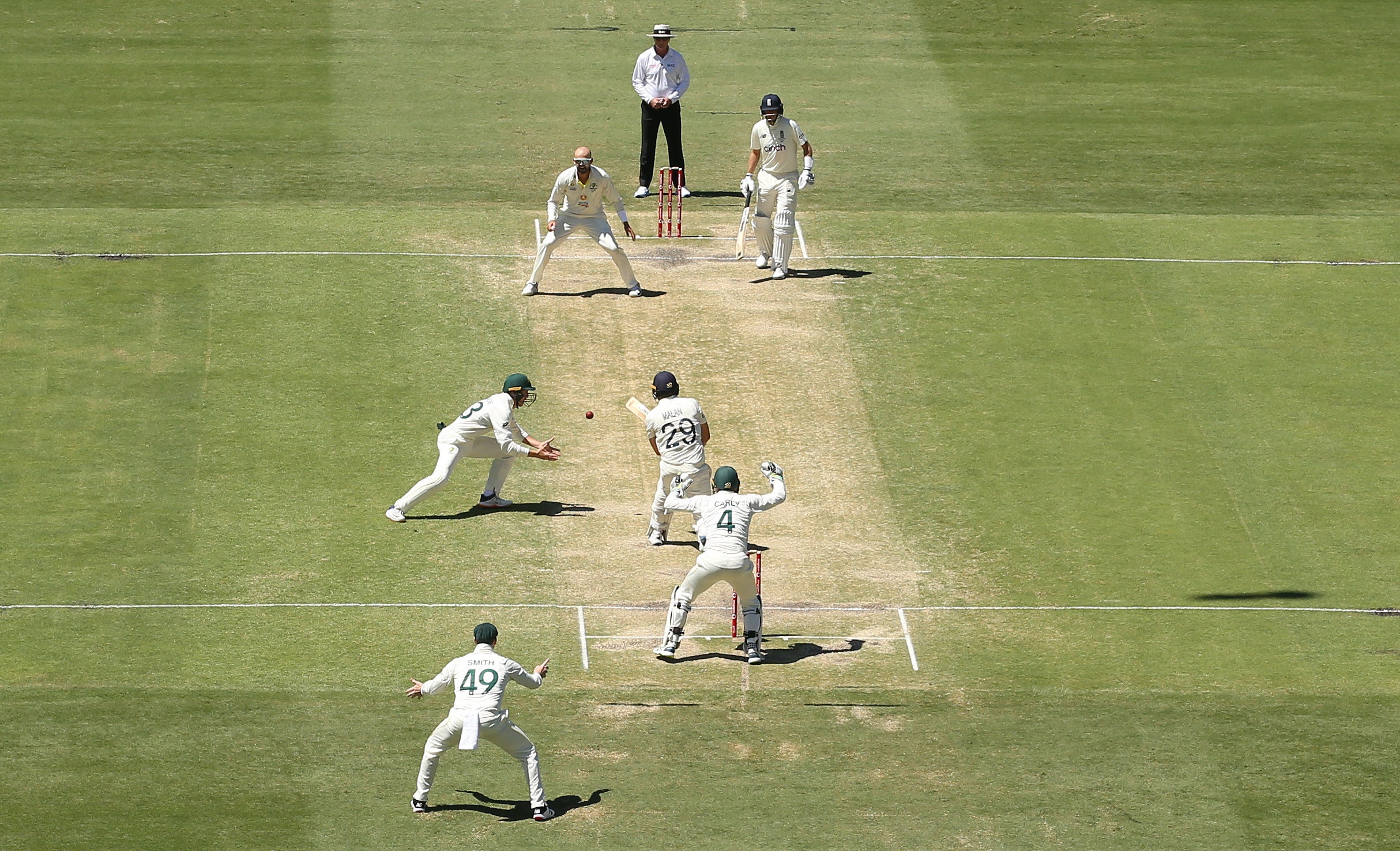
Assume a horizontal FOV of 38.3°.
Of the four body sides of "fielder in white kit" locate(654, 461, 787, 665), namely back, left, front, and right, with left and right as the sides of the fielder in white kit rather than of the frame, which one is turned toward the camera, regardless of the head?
back

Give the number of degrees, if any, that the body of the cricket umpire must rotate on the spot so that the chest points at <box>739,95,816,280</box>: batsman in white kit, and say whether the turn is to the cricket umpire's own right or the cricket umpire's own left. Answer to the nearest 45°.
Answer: approximately 45° to the cricket umpire's own left

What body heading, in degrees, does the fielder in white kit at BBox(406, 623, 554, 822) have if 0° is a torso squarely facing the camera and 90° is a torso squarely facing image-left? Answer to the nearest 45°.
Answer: approximately 180°

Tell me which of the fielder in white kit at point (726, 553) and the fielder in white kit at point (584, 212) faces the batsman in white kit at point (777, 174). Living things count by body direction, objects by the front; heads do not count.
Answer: the fielder in white kit at point (726, 553)

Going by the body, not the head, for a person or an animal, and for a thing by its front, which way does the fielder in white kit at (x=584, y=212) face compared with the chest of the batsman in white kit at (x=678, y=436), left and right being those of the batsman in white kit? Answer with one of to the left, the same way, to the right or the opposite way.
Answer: the opposite way

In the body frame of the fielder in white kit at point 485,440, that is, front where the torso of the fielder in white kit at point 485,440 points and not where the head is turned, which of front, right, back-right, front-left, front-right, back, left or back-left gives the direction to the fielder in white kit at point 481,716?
right

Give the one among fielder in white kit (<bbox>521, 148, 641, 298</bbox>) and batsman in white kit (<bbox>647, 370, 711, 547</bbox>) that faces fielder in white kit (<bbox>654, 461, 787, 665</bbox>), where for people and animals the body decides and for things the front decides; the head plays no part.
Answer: fielder in white kit (<bbox>521, 148, 641, 298</bbox>)

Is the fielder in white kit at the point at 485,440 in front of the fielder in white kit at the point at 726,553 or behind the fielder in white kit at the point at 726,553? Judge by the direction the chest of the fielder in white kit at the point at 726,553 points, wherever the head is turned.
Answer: in front

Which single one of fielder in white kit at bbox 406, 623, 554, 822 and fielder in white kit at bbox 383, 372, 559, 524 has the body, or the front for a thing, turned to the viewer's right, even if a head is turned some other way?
fielder in white kit at bbox 383, 372, 559, 524

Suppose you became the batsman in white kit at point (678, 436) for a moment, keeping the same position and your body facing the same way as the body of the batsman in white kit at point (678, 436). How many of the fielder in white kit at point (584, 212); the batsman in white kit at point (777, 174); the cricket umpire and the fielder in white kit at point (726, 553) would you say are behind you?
1

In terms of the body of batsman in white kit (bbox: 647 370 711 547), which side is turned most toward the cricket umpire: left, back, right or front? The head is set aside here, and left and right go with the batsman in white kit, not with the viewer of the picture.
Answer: front

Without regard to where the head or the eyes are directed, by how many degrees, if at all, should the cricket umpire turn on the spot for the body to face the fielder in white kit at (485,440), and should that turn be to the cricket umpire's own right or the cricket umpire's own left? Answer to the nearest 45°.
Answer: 0° — they already face them

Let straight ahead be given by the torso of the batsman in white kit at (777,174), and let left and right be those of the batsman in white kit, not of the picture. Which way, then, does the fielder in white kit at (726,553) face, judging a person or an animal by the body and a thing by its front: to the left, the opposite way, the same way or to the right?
the opposite way

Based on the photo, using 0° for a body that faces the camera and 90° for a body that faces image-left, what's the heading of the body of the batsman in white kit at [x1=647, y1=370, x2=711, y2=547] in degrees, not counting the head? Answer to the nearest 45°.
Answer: approximately 180°

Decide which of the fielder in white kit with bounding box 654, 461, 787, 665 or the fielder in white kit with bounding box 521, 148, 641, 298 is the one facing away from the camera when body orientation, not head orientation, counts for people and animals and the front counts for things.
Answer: the fielder in white kit with bounding box 654, 461, 787, 665
